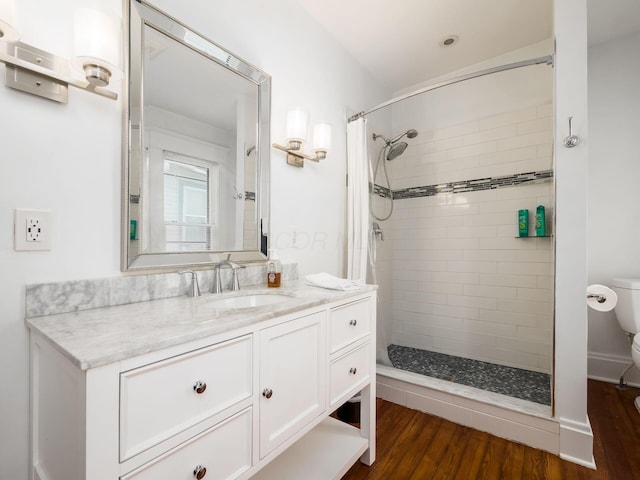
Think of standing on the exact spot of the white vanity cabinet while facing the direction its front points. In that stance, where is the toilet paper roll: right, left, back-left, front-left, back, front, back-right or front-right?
front-left

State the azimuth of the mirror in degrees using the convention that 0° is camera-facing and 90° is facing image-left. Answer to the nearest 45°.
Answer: approximately 315°

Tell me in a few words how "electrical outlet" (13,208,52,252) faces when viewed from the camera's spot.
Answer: facing the viewer and to the right of the viewer

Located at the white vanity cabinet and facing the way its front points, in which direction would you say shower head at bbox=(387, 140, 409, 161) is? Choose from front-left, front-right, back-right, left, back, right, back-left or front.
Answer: left

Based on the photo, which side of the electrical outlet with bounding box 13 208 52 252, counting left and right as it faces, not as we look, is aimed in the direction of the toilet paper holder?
front

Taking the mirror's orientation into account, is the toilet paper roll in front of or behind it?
in front

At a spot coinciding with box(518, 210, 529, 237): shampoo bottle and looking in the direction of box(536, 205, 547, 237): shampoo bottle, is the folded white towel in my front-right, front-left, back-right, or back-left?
back-right
